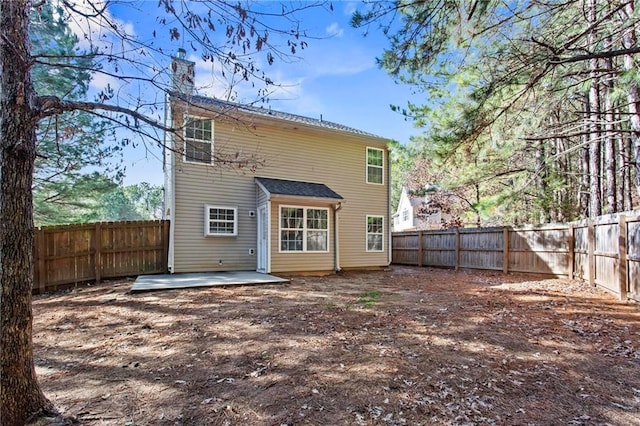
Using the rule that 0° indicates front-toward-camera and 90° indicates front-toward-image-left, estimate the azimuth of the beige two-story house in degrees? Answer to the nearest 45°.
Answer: approximately 180°

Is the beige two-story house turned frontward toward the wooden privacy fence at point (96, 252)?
no

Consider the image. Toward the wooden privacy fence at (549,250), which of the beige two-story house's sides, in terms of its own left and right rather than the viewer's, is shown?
right

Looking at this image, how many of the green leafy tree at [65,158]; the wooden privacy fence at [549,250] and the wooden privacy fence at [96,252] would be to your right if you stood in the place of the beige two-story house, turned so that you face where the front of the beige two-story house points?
1

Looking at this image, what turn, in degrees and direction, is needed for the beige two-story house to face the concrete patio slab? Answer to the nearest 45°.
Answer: approximately 135° to its left

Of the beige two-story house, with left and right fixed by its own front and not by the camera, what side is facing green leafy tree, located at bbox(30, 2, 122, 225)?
left

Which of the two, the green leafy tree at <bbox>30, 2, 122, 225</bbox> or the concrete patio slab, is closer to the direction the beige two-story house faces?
the green leafy tree
